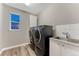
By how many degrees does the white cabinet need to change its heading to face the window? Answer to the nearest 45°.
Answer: approximately 45° to its right

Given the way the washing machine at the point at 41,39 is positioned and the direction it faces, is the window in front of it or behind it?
in front

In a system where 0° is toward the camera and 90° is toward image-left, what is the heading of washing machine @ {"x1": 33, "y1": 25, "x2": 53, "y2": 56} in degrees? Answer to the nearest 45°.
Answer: approximately 45°

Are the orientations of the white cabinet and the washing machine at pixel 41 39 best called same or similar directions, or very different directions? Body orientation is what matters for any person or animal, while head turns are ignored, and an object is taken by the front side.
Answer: same or similar directions

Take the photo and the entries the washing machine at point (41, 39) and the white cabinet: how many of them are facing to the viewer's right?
0
